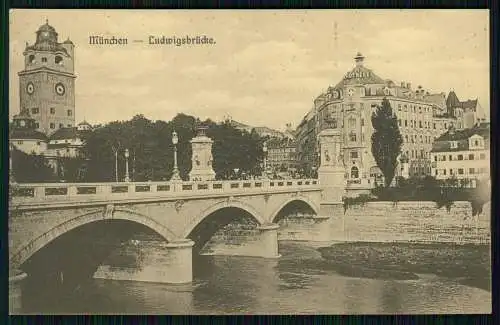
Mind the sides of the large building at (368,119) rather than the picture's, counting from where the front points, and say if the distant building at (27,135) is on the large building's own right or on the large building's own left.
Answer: on the large building's own right

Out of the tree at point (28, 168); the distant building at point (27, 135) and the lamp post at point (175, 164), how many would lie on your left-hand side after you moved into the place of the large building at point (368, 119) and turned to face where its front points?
0

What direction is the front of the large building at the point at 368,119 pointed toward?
toward the camera

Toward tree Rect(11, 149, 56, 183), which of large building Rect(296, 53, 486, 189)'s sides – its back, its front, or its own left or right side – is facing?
right

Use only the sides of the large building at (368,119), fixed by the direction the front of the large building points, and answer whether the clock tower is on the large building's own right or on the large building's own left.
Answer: on the large building's own right

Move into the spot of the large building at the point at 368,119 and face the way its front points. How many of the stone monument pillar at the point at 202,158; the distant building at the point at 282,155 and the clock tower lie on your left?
0

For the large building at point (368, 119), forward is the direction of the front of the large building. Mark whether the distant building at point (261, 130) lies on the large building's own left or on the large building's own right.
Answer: on the large building's own right

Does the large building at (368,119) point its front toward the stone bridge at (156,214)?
yes
